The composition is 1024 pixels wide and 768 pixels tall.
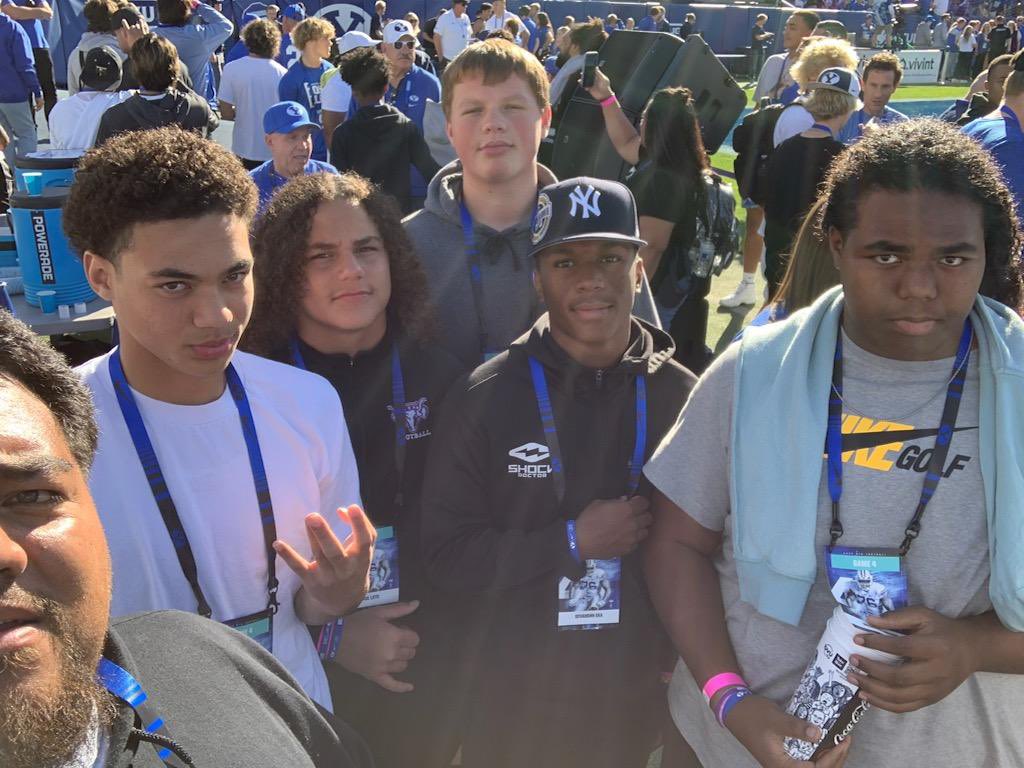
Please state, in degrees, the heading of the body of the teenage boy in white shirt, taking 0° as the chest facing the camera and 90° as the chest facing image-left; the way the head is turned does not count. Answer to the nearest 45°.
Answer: approximately 315°

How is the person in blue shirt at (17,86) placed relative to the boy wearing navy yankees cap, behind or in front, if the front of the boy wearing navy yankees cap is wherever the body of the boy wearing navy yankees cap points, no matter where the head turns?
behind

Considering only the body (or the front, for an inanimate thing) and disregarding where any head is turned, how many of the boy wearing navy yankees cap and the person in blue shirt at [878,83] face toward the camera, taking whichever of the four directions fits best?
2

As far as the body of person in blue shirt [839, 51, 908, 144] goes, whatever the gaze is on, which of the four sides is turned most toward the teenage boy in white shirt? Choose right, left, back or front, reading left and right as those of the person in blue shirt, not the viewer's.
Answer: front

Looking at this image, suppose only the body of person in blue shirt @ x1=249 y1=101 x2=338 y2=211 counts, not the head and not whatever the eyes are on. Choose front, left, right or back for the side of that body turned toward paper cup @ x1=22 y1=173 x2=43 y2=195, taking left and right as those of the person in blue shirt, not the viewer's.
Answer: right

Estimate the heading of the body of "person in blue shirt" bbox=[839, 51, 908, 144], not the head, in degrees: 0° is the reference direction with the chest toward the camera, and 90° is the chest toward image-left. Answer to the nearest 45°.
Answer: approximately 0°

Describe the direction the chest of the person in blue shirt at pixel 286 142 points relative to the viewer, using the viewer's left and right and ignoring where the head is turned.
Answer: facing the viewer and to the right of the viewer
